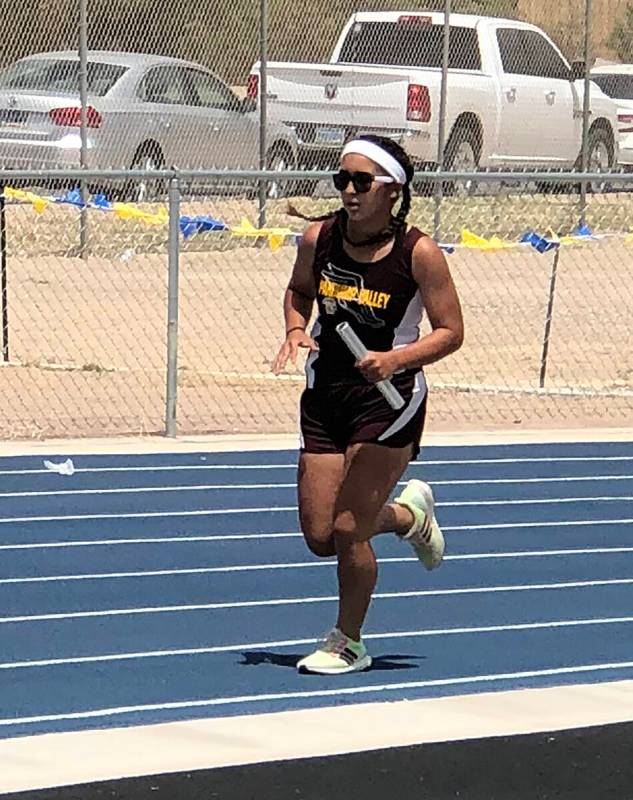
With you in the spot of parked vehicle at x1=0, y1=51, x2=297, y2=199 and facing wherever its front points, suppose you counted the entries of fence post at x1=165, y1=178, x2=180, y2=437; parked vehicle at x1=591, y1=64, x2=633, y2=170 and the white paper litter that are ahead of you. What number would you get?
1

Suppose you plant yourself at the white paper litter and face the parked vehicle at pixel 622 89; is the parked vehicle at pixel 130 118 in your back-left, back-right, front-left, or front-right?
front-left

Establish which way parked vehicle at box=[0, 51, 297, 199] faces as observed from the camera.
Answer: facing away from the viewer and to the right of the viewer

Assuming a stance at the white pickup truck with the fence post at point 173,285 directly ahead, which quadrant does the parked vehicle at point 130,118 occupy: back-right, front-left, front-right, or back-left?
front-right

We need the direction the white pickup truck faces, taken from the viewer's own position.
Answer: facing away from the viewer and to the right of the viewer

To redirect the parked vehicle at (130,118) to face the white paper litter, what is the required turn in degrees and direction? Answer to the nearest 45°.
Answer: approximately 135° to its right

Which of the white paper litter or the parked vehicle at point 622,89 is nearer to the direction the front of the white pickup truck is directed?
the parked vehicle

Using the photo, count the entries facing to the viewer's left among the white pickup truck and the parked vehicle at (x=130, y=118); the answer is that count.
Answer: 0

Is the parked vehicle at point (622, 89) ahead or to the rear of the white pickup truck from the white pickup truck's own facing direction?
ahead

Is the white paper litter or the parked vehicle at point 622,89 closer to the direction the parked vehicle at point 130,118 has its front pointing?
the parked vehicle

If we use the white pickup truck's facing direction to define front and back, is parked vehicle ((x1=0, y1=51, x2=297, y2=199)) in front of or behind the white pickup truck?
behind

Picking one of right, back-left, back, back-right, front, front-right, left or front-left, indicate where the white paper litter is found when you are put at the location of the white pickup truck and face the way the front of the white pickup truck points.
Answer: back-right

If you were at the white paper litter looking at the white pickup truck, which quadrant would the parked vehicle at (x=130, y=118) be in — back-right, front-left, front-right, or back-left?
front-left
